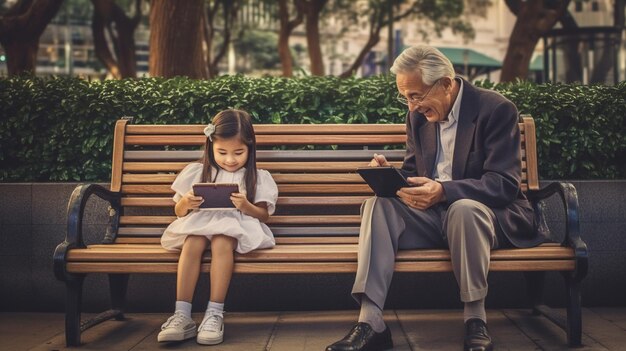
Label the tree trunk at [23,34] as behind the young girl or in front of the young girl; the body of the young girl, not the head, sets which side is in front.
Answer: behind

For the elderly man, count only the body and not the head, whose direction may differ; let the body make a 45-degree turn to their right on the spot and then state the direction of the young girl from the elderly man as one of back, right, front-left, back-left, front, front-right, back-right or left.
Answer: front

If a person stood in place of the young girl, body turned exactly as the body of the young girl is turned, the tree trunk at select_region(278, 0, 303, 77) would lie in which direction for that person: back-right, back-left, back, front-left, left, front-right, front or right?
back

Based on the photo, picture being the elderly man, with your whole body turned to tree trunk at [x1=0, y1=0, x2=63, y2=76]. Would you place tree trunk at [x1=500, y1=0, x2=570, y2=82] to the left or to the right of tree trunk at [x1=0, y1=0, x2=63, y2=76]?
right

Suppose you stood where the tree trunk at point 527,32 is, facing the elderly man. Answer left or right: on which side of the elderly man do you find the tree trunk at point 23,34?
right

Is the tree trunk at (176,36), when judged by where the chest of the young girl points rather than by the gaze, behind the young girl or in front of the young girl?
behind

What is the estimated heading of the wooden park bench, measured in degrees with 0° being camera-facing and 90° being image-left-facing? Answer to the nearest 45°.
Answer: approximately 0°

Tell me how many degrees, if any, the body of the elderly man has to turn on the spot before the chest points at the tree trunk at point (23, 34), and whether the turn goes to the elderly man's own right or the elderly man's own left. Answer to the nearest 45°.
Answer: approximately 90° to the elderly man's own right

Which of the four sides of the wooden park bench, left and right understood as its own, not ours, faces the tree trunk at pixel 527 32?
back

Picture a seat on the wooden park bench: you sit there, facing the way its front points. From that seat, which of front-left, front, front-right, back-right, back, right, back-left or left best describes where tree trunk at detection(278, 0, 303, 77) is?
back

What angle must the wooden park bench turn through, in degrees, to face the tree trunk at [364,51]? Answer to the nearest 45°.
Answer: approximately 180°

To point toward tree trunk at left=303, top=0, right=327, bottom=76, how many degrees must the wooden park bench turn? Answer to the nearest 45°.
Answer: approximately 180°

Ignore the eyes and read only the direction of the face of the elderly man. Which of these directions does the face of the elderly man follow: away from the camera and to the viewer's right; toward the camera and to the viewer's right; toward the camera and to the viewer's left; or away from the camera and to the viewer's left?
toward the camera and to the viewer's left

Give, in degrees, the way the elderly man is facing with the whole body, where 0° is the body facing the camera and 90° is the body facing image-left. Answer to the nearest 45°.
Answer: approximately 45°
